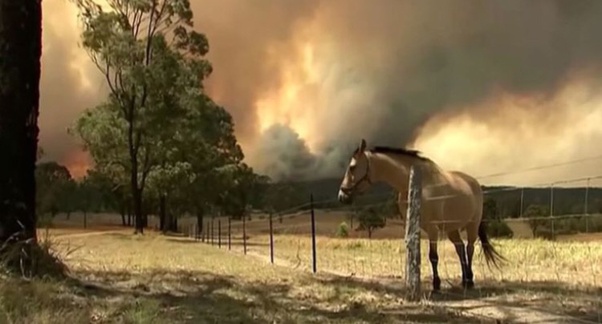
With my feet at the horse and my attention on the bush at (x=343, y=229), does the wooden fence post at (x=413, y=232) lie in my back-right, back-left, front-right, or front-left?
back-left

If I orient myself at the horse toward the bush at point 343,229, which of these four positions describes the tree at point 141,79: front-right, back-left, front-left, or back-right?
front-left

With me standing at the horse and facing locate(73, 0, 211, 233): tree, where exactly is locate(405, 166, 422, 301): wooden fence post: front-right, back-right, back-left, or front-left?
back-left

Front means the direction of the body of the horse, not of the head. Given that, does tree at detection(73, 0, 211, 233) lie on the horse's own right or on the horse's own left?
on the horse's own right

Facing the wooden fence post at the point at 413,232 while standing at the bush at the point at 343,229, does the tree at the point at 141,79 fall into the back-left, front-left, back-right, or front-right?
front-right

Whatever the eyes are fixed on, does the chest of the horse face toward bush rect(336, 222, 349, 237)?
no
